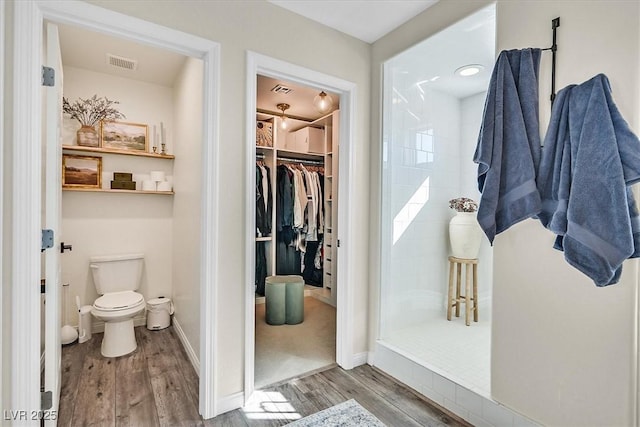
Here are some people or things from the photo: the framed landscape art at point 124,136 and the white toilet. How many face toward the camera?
2

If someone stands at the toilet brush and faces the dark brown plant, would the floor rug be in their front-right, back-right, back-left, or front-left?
back-right

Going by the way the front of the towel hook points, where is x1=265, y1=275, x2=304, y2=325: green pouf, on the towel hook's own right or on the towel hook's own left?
on the towel hook's own right

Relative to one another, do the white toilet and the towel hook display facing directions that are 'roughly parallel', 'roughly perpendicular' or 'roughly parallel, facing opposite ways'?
roughly perpendicular

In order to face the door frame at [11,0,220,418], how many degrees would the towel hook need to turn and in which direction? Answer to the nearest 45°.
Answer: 0° — it already faces it

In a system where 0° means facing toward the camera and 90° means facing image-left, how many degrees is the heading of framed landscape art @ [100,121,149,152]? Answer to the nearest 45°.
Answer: approximately 0°

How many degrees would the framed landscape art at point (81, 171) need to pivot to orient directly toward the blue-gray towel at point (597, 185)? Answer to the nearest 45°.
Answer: approximately 45° to its left

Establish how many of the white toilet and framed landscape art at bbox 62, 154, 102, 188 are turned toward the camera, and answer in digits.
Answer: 2
